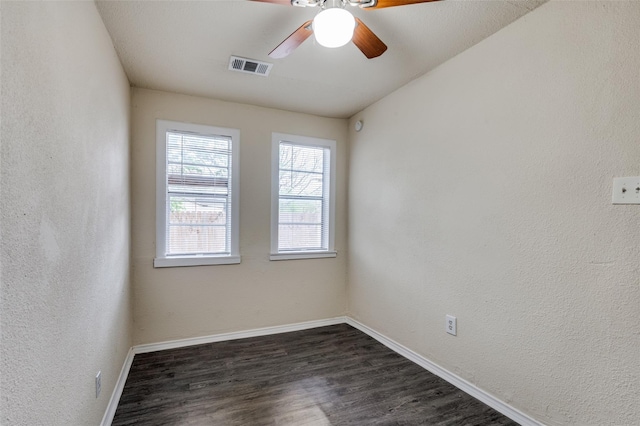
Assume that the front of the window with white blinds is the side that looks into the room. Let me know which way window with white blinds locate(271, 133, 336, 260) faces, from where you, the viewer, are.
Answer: facing the viewer and to the right of the viewer

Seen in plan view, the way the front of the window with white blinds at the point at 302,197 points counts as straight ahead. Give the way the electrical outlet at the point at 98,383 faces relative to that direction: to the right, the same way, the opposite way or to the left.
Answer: to the left

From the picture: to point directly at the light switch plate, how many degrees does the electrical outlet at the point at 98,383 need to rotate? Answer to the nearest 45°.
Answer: approximately 45° to its right

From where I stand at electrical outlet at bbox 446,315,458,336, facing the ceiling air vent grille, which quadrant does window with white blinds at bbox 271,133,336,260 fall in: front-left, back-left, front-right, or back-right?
front-right

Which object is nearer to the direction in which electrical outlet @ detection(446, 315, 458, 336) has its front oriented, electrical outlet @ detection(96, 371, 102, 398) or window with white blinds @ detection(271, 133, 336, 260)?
the electrical outlet

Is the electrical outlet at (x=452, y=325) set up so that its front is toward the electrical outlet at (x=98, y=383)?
yes

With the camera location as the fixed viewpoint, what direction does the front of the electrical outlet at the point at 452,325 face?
facing the viewer and to the left of the viewer

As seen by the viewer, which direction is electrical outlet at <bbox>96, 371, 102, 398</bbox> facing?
to the viewer's right

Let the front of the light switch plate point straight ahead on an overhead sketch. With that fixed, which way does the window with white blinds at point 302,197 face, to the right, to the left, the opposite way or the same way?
to the left

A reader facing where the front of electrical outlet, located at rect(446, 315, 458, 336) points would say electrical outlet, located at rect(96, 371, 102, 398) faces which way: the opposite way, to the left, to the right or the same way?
the opposite way
